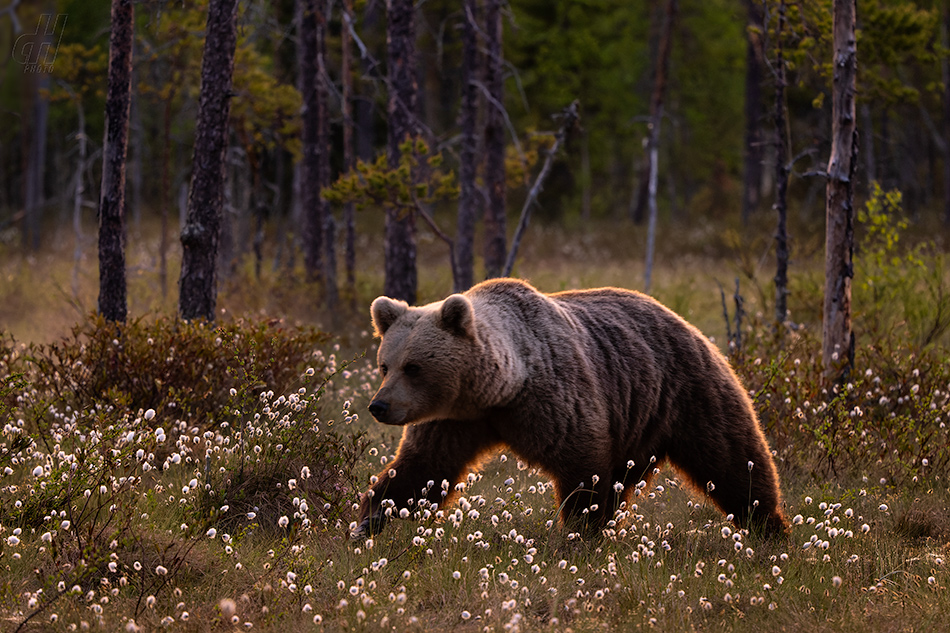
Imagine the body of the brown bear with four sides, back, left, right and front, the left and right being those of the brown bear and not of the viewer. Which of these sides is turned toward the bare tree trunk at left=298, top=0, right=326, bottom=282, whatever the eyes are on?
right

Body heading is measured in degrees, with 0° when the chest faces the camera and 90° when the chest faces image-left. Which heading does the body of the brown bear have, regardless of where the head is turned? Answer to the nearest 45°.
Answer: approximately 90°

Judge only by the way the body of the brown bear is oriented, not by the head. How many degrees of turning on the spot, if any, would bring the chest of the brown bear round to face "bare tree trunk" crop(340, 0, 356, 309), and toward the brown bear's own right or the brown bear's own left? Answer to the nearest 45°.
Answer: approximately 90° to the brown bear's own right

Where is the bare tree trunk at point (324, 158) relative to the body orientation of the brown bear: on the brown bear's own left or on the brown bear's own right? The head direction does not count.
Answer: on the brown bear's own right

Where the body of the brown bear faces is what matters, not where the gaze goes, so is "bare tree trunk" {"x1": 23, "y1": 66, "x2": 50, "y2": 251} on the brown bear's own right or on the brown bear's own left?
on the brown bear's own right

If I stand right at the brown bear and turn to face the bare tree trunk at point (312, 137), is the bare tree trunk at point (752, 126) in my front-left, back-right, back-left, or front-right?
front-right

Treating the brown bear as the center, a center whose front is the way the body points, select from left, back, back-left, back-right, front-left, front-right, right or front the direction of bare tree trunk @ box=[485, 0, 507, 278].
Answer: right

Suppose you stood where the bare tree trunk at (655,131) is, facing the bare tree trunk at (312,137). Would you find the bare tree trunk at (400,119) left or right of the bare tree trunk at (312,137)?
left

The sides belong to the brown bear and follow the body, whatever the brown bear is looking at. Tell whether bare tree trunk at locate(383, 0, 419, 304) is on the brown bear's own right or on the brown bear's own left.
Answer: on the brown bear's own right

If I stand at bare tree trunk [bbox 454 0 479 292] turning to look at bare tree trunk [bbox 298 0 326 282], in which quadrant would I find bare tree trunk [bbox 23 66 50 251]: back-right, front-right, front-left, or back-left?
front-right

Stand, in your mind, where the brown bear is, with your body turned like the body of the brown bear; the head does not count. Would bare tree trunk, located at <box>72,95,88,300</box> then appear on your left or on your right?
on your right

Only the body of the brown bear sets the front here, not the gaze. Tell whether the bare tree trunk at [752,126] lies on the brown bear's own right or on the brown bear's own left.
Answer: on the brown bear's own right

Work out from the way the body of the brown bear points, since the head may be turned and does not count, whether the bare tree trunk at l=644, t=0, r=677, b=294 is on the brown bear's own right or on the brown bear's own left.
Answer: on the brown bear's own right
